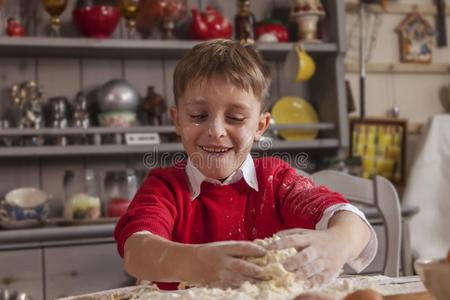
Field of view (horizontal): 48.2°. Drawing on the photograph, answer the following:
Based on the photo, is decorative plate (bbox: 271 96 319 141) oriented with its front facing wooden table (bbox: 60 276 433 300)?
yes

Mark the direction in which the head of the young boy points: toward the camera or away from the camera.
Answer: toward the camera

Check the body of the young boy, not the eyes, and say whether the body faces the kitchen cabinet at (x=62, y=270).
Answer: no

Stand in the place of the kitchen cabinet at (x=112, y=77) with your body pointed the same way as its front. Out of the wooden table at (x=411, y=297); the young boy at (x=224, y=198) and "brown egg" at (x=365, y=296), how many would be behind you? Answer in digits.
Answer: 0

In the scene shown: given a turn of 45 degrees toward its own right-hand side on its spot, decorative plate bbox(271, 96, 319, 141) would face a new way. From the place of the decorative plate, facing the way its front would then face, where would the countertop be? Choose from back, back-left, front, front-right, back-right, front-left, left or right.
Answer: front

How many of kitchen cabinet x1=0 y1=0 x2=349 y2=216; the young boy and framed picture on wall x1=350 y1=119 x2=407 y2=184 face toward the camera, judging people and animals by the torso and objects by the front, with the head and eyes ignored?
3

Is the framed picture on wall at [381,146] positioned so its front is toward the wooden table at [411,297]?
yes

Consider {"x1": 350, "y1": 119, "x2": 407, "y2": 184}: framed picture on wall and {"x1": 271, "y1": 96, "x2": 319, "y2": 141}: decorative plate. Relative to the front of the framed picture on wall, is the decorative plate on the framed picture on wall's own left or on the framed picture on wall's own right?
on the framed picture on wall's own right

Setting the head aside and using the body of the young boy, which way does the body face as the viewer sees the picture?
toward the camera

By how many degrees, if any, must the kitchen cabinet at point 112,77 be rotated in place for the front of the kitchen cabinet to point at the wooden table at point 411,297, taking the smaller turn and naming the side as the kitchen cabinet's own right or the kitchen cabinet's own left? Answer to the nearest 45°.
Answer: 0° — it already faces it

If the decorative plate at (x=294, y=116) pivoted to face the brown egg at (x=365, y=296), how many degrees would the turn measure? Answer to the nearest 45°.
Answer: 0° — it already faces it

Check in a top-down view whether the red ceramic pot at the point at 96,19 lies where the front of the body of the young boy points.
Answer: no

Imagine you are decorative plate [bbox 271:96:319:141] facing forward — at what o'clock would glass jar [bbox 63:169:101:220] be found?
The glass jar is roughly at 2 o'clock from the decorative plate.

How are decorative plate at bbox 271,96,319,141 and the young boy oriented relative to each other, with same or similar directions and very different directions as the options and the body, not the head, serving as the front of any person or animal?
same or similar directions

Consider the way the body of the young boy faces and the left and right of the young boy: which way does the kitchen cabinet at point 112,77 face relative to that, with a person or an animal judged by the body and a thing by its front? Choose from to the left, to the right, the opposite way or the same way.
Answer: the same way

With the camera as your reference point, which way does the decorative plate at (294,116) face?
facing the viewer

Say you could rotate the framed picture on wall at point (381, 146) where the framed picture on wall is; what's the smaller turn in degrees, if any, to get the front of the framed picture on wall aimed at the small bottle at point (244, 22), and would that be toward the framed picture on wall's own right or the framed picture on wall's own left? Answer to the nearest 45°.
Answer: approximately 45° to the framed picture on wall's own right

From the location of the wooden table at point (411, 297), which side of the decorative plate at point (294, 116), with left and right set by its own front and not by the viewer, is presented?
front

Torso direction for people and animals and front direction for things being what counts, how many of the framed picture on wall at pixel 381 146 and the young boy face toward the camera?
2
